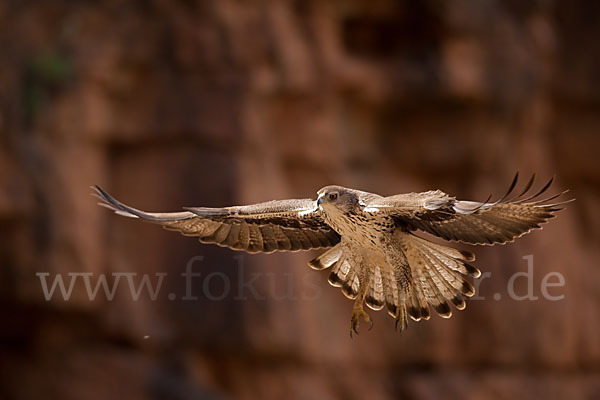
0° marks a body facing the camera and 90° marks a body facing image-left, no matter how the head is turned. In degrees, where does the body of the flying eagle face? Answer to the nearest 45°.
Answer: approximately 45°
